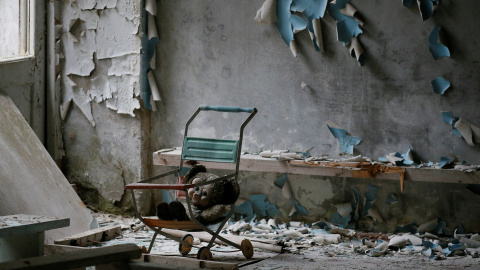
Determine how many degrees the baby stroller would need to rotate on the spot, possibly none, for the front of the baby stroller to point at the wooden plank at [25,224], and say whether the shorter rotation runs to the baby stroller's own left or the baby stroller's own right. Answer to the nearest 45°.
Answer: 0° — it already faces it

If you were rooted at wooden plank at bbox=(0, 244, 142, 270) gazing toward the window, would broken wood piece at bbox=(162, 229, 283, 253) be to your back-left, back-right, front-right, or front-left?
front-right

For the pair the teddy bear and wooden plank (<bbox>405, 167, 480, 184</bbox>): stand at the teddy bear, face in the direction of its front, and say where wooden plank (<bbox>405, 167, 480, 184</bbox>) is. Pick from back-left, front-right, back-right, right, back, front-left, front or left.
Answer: back-left

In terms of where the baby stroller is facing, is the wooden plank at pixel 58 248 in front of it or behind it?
in front

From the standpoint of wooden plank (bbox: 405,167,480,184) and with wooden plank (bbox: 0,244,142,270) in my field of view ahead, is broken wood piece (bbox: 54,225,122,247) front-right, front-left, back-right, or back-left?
front-right

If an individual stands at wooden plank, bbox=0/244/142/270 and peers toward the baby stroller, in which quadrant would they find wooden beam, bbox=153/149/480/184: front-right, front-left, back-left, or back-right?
front-right

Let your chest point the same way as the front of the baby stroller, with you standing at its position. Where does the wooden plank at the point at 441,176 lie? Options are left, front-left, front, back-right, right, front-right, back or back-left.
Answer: back-left

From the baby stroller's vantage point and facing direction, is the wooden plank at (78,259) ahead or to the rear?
ahead

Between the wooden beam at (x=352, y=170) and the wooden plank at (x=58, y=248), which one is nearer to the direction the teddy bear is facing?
the wooden plank

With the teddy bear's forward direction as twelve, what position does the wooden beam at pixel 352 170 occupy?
The wooden beam is roughly at 7 o'clock from the teddy bear.

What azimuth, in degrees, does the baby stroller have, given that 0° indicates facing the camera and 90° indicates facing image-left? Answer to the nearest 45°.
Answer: approximately 45°
